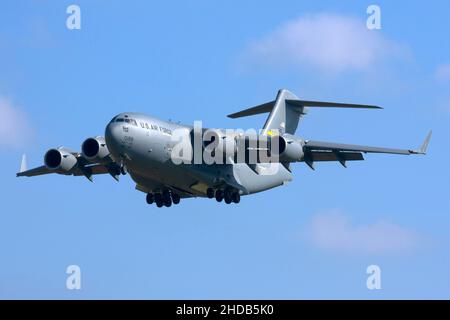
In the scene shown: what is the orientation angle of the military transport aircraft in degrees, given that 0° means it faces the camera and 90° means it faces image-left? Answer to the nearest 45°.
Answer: approximately 45°
